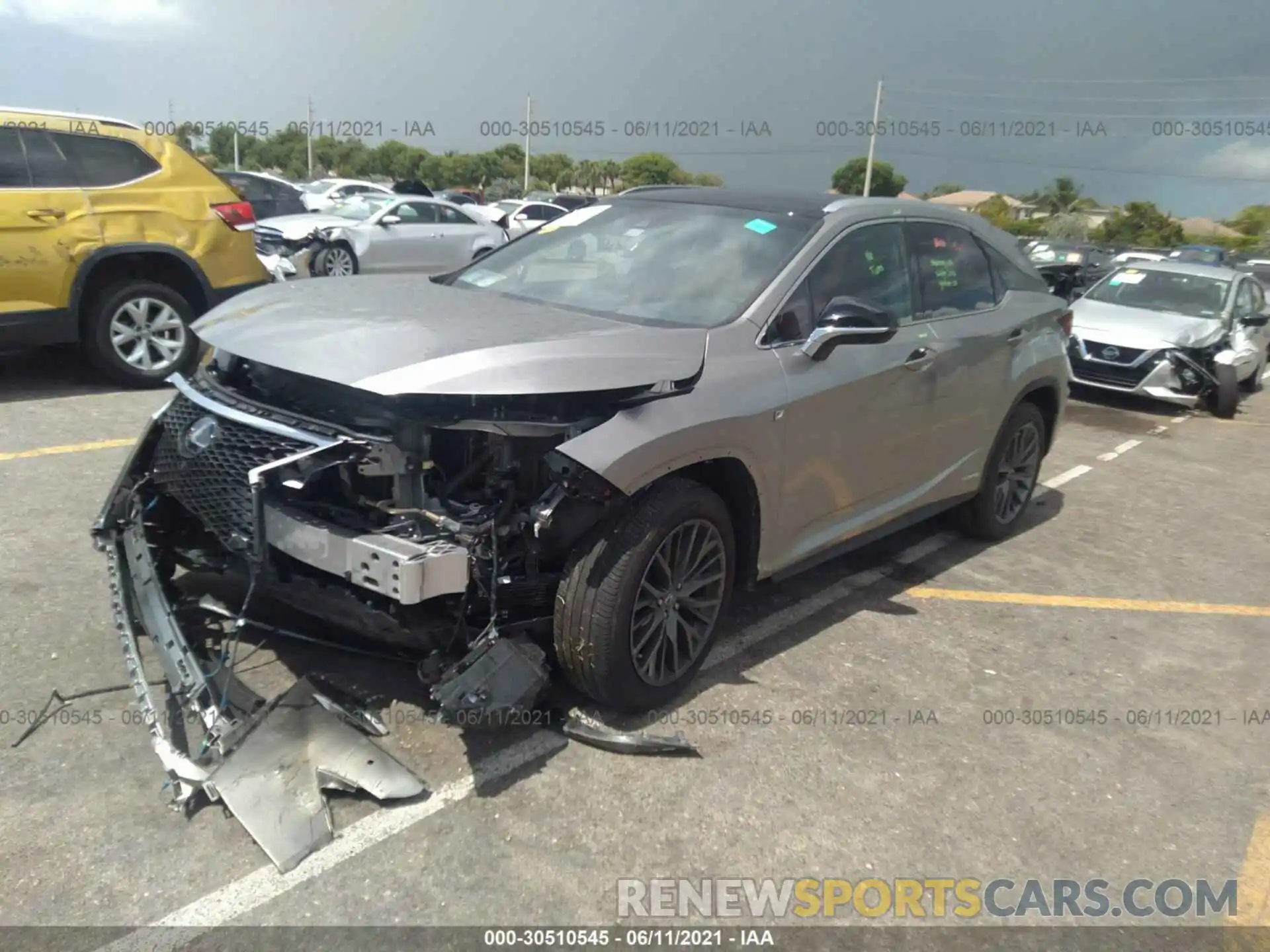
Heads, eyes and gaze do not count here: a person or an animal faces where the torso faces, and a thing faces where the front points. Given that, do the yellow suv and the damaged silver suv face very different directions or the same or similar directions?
same or similar directions

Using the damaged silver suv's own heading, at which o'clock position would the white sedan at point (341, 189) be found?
The white sedan is roughly at 4 o'clock from the damaged silver suv.

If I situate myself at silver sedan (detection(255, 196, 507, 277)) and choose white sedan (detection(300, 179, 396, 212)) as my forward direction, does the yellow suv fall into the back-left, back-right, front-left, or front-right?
back-left

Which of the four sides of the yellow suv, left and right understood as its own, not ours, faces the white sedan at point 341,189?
right

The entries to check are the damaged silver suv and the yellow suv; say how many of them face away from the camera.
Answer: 0

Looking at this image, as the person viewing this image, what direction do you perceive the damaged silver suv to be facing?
facing the viewer and to the left of the viewer

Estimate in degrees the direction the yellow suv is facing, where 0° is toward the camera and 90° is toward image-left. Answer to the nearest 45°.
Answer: approximately 90°

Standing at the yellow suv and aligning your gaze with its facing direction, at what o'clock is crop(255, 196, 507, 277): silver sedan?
The silver sedan is roughly at 4 o'clock from the yellow suv.

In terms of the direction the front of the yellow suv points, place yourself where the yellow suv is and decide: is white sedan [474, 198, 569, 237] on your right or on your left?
on your right

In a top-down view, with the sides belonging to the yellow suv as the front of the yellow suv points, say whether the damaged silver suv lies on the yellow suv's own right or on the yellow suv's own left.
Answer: on the yellow suv's own left
